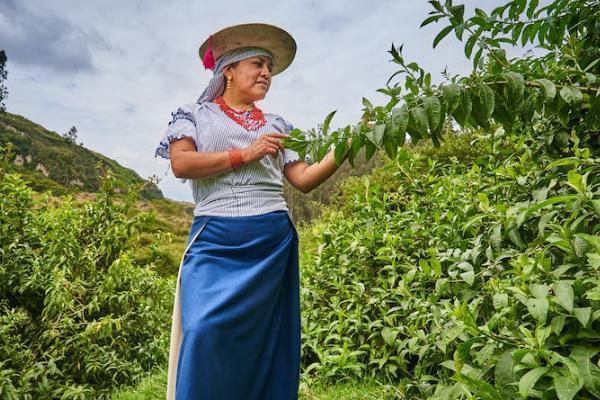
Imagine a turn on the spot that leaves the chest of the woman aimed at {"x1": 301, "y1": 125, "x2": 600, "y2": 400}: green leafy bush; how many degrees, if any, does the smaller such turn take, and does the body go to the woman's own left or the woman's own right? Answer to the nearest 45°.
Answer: approximately 45° to the woman's own left

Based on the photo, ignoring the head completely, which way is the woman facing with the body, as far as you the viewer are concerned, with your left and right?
facing the viewer and to the right of the viewer

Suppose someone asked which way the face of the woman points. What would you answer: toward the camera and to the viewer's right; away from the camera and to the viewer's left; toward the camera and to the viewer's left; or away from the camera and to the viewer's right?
toward the camera and to the viewer's right
